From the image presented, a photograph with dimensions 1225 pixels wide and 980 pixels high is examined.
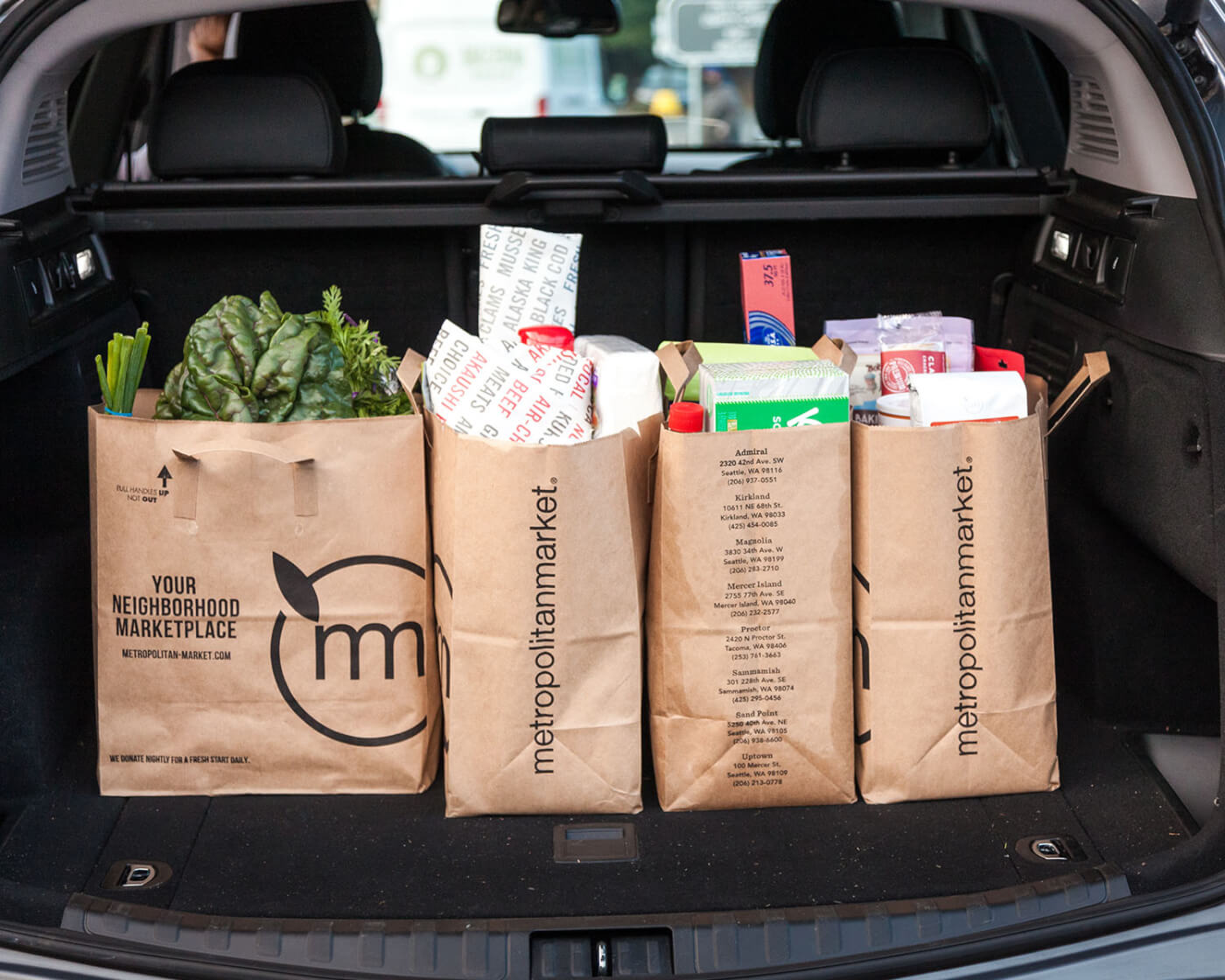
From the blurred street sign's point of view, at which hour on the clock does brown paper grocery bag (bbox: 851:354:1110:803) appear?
The brown paper grocery bag is roughly at 12 o'clock from the blurred street sign.

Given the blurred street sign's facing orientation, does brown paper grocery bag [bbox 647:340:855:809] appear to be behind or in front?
in front

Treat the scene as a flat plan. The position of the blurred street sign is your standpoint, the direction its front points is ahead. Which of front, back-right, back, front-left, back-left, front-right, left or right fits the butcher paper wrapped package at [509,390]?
front

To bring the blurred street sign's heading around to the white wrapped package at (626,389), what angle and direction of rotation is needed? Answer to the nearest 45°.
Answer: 0° — it already faces it

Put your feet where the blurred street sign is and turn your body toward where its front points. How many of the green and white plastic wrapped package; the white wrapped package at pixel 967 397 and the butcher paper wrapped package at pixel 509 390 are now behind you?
0

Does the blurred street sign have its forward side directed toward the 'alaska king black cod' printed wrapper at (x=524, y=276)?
yes

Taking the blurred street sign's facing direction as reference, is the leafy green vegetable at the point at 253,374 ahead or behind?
ahead

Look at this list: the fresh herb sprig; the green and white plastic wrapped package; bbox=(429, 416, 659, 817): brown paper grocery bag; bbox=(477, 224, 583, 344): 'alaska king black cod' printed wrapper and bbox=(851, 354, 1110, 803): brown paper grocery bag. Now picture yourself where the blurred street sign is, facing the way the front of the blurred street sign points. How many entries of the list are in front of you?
5

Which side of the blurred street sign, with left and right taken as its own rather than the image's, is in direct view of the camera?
front

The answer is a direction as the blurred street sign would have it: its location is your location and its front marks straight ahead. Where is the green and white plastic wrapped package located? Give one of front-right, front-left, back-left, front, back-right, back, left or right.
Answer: front

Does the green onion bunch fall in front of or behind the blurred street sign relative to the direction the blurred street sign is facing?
in front

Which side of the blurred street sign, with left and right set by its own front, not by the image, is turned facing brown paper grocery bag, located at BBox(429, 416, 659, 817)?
front

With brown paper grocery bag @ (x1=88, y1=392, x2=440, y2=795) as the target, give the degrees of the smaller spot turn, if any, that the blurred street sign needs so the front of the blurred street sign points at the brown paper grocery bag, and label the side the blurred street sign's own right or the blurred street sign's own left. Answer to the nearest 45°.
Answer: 0° — it already faces it
